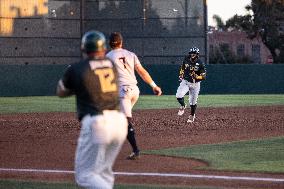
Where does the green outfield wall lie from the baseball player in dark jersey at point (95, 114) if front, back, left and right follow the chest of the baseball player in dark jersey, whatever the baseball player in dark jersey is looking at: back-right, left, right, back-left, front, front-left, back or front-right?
front-right

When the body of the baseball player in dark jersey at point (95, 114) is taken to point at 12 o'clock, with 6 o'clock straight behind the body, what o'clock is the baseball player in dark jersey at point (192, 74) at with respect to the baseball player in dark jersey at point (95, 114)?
the baseball player in dark jersey at point (192, 74) is roughly at 2 o'clock from the baseball player in dark jersey at point (95, 114).

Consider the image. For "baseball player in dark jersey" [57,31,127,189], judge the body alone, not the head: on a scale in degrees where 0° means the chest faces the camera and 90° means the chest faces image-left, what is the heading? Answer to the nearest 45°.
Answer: approximately 135°

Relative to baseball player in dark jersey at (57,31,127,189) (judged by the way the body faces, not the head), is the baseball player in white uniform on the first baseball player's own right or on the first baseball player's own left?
on the first baseball player's own right
